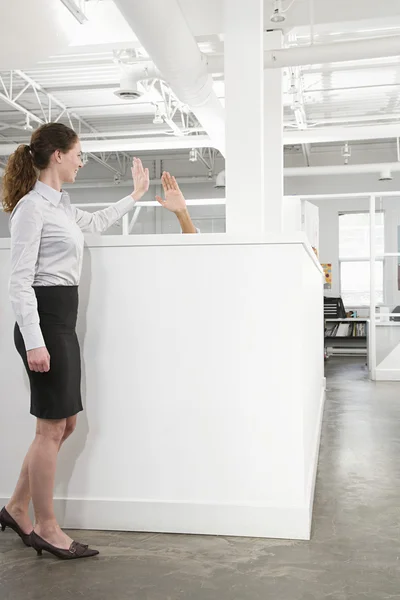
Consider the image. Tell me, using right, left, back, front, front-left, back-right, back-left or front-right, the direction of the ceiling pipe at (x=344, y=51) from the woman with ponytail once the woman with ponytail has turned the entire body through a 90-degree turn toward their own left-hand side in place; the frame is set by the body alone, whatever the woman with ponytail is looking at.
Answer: front-right

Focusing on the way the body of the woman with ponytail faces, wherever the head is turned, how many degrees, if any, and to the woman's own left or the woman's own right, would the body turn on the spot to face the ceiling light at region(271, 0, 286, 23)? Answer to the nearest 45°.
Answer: approximately 45° to the woman's own left

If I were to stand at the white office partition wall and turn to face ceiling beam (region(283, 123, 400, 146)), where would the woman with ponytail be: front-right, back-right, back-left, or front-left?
back-left

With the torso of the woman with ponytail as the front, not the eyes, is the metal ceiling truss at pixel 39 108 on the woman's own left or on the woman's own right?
on the woman's own left

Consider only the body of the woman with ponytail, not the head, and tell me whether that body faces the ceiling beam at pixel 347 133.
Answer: no

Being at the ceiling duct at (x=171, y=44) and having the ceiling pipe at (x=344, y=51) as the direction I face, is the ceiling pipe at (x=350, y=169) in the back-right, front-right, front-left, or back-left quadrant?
front-left

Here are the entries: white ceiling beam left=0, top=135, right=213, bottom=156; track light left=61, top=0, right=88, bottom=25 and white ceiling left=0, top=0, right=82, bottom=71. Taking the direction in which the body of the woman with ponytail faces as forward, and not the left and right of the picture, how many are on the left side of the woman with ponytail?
3

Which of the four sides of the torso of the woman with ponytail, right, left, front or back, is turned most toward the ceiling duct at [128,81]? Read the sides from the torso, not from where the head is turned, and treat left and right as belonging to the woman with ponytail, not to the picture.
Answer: left

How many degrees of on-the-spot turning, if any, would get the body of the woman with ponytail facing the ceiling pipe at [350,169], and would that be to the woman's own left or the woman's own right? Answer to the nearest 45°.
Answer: approximately 45° to the woman's own left

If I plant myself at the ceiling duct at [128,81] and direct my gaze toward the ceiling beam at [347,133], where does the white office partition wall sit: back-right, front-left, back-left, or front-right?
back-right

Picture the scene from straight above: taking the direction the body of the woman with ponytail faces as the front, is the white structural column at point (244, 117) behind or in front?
in front

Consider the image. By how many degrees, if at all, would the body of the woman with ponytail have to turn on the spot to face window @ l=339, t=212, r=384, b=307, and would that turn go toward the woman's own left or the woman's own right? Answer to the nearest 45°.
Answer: approximately 45° to the woman's own left

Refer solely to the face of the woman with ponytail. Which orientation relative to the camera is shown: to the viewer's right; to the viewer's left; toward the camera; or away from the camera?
to the viewer's right

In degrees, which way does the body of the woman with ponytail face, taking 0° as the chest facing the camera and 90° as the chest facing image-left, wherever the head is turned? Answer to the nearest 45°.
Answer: approximately 270°
